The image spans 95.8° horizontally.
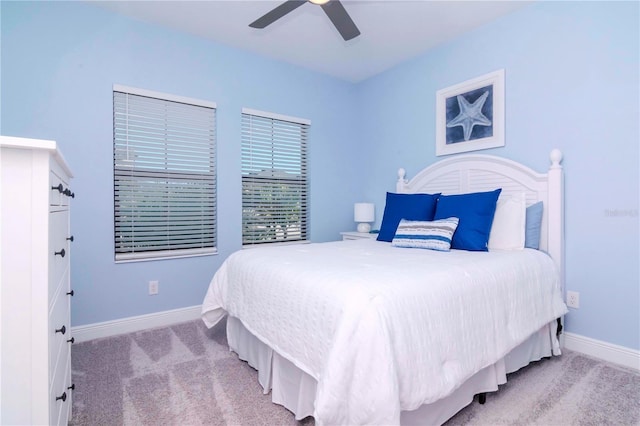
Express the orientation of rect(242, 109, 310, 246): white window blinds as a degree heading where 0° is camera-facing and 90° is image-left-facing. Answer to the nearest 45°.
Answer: approximately 315°

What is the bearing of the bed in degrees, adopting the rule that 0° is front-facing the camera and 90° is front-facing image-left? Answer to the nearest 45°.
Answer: approximately 45°

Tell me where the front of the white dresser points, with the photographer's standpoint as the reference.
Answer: facing to the right of the viewer

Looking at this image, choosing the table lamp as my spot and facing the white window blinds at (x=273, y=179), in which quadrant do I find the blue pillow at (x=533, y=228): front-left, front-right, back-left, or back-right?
back-left

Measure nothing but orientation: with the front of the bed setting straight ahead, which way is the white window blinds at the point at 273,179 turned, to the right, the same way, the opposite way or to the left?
to the left

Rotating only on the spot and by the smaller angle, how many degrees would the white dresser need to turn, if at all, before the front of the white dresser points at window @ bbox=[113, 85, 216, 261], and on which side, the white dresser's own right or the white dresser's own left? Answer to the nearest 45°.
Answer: approximately 45° to the white dresser's own left

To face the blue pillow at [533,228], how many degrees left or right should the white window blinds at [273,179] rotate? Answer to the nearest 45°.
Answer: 0° — it already faces it

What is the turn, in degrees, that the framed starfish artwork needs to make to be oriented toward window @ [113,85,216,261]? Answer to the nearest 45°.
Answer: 0° — it already faces it
